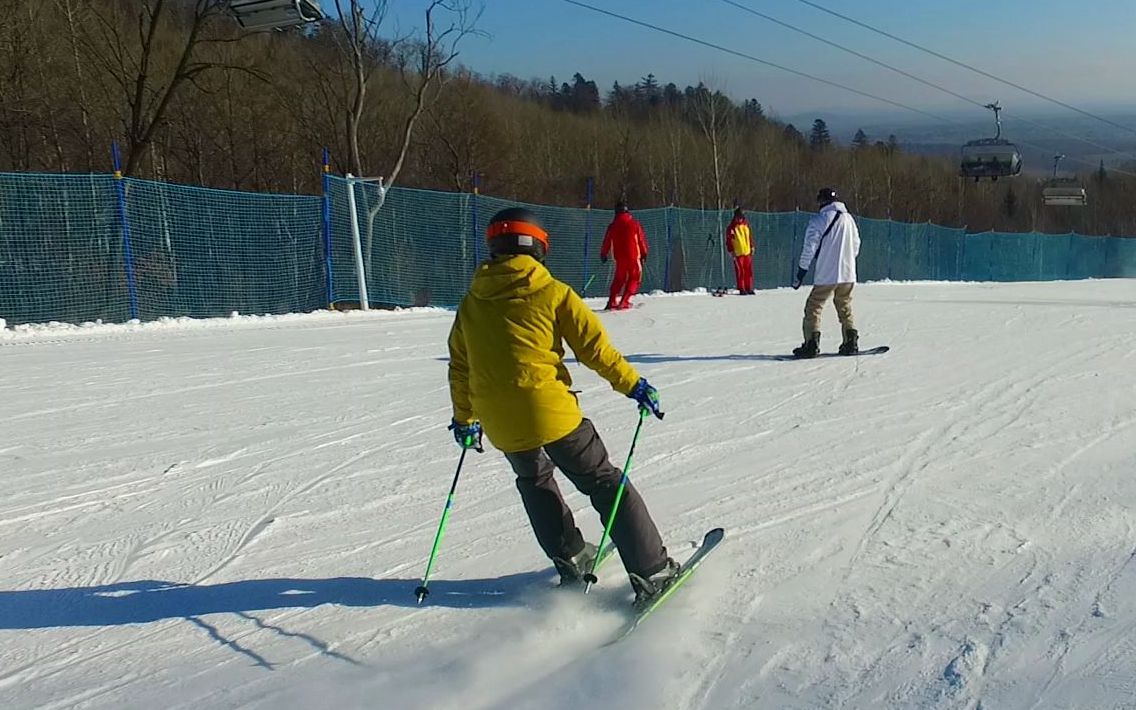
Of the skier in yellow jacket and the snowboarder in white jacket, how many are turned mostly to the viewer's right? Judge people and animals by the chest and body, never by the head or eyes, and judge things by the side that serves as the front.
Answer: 0

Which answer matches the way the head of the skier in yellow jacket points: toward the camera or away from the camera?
away from the camera

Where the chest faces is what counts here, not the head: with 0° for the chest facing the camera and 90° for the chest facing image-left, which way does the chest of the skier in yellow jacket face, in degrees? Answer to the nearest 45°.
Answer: approximately 180°

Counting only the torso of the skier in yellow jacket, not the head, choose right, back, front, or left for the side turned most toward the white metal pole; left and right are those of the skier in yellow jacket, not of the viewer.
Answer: front
